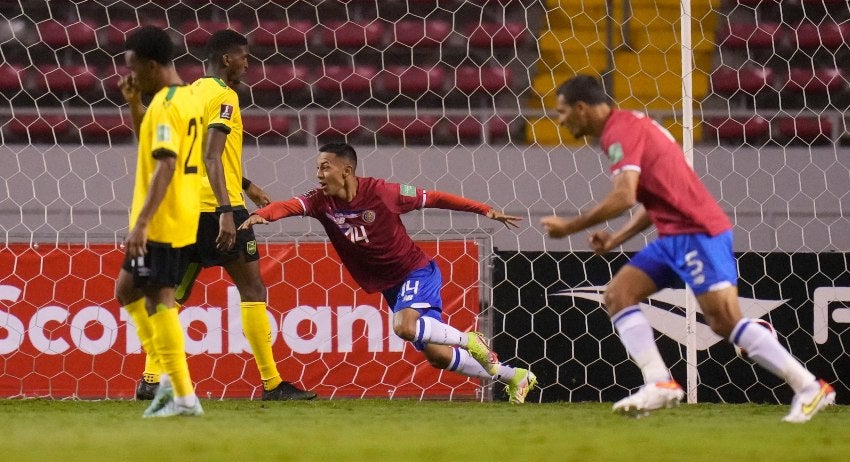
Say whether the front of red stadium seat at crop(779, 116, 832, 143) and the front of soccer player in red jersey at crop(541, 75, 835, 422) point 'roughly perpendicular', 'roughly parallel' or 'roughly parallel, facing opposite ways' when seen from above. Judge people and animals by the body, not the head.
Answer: roughly perpendicular

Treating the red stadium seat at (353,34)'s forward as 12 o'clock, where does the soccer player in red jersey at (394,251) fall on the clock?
The soccer player in red jersey is roughly at 12 o'clock from the red stadium seat.

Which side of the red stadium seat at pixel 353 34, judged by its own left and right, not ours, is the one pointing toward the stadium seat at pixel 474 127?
front

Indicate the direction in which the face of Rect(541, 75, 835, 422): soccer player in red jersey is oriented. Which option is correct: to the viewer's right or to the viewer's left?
to the viewer's left

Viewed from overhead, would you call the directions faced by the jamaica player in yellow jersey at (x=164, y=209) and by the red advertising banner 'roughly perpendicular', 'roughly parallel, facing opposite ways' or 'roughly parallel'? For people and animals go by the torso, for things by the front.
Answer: roughly perpendicular

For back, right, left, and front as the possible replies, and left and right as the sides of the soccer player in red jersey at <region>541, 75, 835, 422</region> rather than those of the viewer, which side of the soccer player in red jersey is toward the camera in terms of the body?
left

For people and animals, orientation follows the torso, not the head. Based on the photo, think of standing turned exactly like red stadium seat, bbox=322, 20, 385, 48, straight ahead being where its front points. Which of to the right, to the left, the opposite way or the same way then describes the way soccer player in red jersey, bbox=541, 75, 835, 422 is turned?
to the right

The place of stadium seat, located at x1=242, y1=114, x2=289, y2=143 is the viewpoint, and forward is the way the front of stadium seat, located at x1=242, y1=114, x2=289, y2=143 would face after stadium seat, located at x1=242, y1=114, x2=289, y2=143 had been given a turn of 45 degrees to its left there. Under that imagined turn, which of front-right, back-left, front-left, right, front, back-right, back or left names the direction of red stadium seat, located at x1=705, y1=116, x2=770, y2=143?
front-left
